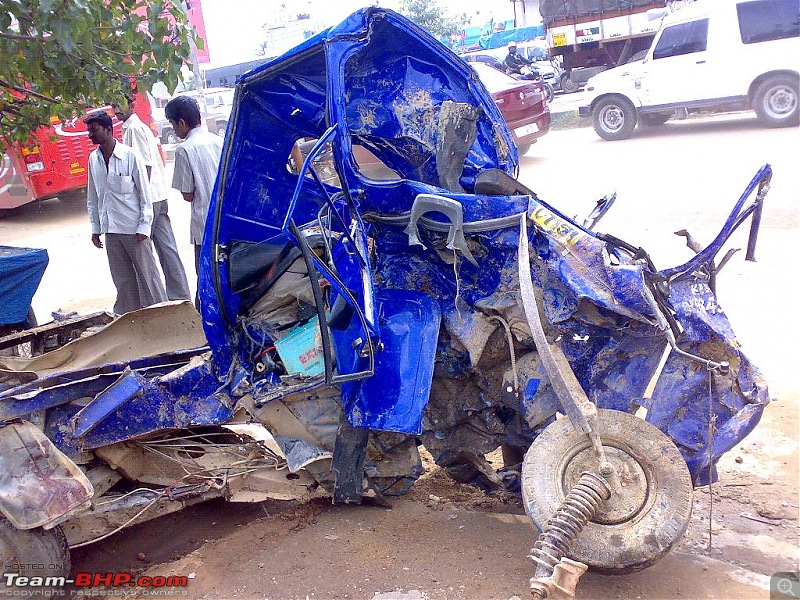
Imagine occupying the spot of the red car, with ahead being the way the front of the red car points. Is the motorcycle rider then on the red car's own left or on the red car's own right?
on the red car's own right

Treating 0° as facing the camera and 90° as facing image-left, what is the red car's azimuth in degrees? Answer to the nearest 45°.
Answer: approximately 135°

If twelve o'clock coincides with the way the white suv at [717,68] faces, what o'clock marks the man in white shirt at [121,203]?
The man in white shirt is roughly at 10 o'clock from the white suv.

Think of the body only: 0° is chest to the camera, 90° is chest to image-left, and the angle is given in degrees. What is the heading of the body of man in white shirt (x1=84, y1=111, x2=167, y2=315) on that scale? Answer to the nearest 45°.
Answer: approximately 45°

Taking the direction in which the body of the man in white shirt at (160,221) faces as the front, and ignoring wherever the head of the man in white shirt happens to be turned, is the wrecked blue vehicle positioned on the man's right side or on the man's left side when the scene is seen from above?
on the man's left side

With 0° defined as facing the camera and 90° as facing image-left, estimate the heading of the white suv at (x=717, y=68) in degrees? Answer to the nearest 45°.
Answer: approximately 90°

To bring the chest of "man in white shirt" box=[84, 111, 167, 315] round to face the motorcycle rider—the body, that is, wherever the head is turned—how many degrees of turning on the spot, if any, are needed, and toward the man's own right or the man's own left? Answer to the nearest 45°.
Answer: approximately 180°

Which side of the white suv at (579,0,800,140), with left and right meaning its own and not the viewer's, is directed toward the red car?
front

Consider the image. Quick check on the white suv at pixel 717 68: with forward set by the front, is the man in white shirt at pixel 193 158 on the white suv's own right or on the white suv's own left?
on the white suv's own left

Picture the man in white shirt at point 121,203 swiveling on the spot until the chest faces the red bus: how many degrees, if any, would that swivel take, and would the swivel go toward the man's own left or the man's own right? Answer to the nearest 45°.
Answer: approximately 135° to the man's own right
